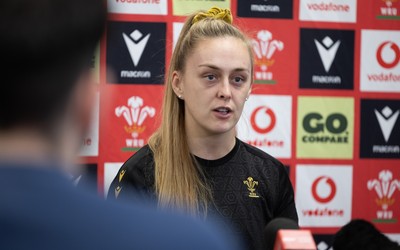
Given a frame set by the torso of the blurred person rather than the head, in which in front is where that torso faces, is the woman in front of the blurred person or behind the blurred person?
in front

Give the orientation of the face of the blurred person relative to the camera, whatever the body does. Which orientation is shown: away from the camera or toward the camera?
away from the camera

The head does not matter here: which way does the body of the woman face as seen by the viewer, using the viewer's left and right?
facing the viewer and to the right of the viewer

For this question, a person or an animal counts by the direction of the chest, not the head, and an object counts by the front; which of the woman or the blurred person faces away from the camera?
the blurred person

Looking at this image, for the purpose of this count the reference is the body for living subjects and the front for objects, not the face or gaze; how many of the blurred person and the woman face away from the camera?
1

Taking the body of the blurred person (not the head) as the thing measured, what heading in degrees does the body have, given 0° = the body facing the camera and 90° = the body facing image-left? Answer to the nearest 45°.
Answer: approximately 180°

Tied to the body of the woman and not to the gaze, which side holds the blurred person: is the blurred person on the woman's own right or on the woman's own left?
on the woman's own right
